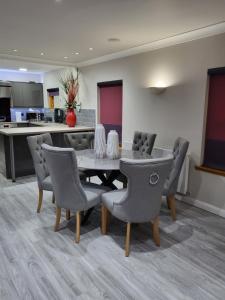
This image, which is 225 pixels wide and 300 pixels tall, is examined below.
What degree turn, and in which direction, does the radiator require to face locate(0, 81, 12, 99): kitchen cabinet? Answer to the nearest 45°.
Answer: approximately 90° to its right

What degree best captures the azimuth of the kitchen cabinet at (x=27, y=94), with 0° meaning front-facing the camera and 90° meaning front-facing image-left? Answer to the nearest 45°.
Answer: approximately 0°

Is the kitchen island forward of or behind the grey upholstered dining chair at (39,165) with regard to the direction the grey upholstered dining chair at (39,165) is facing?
behind

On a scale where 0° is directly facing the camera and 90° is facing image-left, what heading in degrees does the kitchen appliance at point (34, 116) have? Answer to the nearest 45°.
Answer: approximately 0°

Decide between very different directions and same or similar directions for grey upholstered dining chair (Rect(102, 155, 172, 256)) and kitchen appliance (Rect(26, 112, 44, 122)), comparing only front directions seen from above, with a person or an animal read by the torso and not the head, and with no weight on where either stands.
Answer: very different directions

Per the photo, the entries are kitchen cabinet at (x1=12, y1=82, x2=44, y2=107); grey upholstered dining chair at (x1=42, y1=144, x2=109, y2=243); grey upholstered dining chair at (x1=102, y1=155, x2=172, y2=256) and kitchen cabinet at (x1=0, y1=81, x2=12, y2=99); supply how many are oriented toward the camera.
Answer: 2

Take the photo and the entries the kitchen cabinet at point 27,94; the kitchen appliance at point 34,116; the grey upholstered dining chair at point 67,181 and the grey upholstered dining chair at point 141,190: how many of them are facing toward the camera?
2

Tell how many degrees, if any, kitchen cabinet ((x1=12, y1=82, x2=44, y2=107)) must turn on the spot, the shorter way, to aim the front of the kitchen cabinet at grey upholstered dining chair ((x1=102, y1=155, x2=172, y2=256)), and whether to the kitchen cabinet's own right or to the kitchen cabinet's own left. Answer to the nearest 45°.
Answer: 0° — it already faces it

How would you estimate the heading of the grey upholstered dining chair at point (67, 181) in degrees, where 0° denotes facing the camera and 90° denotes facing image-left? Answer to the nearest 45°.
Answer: approximately 225°

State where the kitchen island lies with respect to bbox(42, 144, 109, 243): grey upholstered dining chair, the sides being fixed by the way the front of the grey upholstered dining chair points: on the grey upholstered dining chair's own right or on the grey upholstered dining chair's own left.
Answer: on the grey upholstered dining chair's own left
